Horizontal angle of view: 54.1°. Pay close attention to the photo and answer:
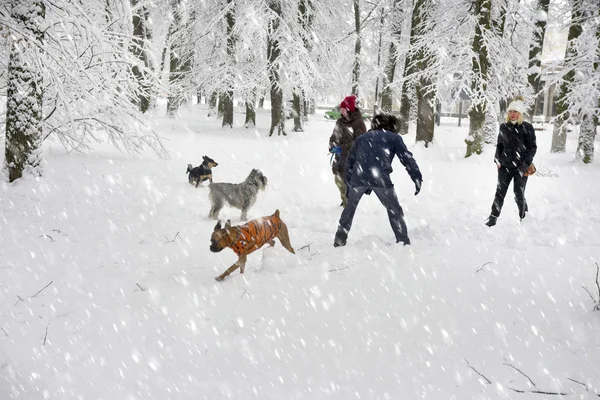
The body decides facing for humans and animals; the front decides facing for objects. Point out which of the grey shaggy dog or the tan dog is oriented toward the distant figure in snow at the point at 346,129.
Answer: the grey shaggy dog

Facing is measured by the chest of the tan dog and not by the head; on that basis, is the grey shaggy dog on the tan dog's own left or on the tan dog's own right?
on the tan dog's own right

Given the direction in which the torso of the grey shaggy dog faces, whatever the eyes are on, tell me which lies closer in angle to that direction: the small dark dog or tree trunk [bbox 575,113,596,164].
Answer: the tree trunk

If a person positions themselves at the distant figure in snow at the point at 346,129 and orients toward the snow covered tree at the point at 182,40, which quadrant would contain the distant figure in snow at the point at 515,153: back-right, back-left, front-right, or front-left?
back-right

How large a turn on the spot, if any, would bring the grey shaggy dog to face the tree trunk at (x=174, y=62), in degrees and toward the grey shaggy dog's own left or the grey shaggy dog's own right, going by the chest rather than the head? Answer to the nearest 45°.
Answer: approximately 90° to the grey shaggy dog's own left

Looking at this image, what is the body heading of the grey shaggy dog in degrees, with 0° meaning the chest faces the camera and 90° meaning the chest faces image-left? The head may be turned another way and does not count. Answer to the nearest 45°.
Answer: approximately 270°

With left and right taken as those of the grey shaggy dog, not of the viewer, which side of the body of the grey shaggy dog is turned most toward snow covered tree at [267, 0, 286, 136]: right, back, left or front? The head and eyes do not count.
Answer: left

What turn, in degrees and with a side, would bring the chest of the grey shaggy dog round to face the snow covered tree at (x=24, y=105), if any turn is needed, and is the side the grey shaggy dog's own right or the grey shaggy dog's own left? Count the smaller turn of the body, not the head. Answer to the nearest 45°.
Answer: approximately 180°

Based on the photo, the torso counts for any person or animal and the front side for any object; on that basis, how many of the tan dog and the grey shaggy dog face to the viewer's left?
1

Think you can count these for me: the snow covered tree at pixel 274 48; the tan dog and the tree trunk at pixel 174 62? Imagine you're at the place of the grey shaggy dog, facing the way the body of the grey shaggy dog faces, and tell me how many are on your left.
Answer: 2

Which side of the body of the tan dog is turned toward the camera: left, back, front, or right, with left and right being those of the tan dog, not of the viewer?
left

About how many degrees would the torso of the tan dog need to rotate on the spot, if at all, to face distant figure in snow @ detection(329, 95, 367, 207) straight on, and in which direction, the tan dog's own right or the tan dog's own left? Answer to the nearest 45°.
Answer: approximately 135° to the tan dog's own right

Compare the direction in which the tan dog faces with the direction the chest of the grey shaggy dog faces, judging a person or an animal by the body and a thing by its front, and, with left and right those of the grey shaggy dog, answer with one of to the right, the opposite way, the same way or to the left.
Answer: the opposite way

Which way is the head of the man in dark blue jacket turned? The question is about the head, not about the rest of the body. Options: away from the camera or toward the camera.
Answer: away from the camera

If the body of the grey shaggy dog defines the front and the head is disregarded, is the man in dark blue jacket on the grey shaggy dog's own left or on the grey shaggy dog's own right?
on the grey shaggy dog's own right
